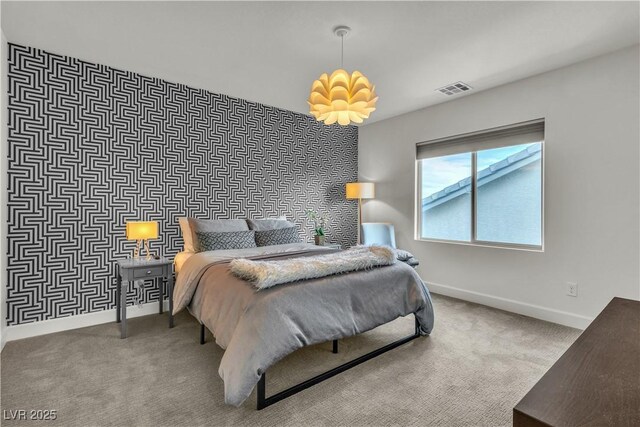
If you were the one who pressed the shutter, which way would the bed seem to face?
facing the viewer and to the right of the viewer

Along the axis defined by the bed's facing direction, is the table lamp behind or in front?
behind

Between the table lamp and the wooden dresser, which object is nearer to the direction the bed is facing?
the wooden dresser

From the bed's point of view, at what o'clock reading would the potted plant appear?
The potted plant is roughly at 8 o'clock from the bed.

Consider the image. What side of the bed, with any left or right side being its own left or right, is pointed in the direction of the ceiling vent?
left

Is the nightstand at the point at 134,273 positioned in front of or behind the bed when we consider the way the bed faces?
behind
